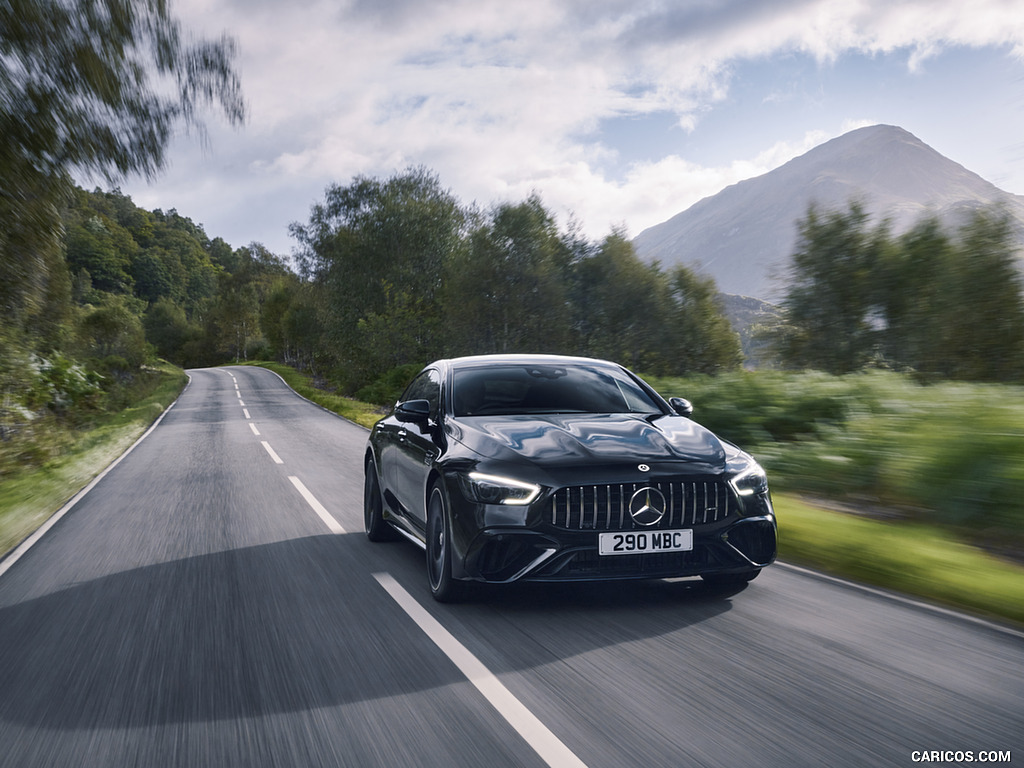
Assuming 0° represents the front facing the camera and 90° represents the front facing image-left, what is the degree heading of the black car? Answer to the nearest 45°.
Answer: approximately 315°

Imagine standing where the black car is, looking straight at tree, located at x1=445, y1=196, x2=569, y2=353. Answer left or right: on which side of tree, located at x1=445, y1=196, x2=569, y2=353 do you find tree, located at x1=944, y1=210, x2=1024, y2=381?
right

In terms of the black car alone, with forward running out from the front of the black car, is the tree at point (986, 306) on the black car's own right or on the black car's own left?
on the black car's own left

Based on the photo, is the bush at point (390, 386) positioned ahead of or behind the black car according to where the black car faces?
behind

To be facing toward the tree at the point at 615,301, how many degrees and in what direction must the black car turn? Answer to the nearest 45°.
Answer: approximately 135° to its left

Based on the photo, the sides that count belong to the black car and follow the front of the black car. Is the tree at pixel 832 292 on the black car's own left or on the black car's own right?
on the black car's own left

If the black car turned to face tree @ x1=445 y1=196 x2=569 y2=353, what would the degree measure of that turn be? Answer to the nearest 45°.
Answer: approximately 135° to its left
